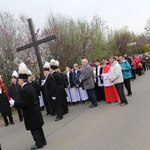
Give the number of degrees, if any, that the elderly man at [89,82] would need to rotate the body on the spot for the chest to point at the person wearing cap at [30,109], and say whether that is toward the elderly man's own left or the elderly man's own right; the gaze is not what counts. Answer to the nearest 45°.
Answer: approximately 90° to the elderly man's own left

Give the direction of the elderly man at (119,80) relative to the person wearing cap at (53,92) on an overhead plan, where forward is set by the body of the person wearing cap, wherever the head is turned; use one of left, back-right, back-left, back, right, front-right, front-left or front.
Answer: back

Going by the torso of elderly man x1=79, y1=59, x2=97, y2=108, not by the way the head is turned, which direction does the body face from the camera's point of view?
to the viewer's left

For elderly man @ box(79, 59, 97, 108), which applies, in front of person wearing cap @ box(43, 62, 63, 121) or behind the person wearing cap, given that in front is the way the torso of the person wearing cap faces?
behind

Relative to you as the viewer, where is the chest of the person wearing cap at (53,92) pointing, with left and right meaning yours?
facing to the left of the viewer

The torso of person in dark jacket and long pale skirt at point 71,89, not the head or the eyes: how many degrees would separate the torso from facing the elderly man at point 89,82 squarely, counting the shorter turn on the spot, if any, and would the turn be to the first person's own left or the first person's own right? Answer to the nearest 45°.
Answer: approximately 45° to the first person's own left

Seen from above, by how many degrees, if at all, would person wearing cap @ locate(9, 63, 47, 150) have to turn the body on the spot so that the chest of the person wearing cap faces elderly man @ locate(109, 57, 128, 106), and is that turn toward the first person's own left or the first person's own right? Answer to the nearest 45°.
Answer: approximately 135° to the first person's own right
